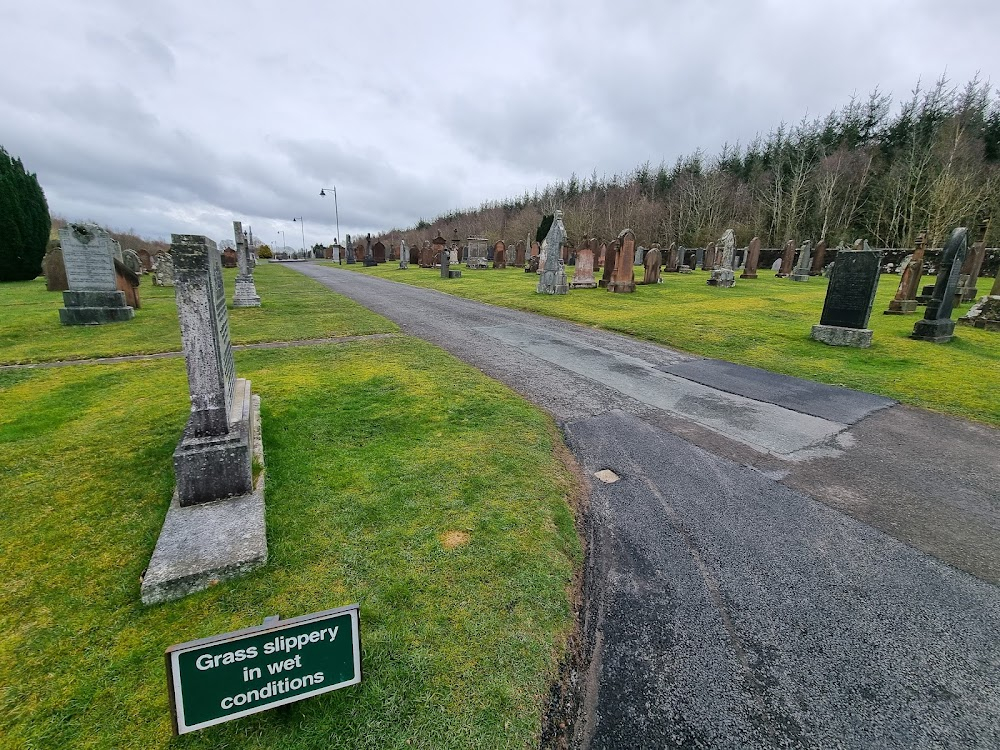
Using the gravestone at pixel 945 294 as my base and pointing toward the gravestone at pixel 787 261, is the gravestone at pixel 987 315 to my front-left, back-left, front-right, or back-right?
front-right

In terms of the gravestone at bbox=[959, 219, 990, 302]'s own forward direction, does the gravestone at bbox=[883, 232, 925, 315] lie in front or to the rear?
in front

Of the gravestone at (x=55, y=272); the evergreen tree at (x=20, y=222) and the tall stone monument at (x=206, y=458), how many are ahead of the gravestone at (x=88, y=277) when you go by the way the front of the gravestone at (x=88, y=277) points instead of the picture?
1

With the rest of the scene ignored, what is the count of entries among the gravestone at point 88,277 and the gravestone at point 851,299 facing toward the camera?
2

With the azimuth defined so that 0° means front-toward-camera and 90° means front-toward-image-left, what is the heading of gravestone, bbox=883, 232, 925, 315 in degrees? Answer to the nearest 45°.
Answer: approximately 45°

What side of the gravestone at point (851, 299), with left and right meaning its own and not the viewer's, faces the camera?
front

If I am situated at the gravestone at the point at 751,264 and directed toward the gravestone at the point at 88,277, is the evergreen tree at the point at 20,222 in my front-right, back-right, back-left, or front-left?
front-right

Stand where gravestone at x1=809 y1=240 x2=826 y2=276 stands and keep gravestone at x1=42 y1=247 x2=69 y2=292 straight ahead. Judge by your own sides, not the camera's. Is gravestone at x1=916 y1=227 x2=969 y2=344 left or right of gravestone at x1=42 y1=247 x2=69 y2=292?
left

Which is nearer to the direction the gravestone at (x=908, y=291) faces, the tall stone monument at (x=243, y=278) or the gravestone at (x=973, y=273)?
the tall stone monument

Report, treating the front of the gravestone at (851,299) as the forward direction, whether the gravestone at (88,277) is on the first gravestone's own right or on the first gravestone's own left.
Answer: on the first gravestone's own right
